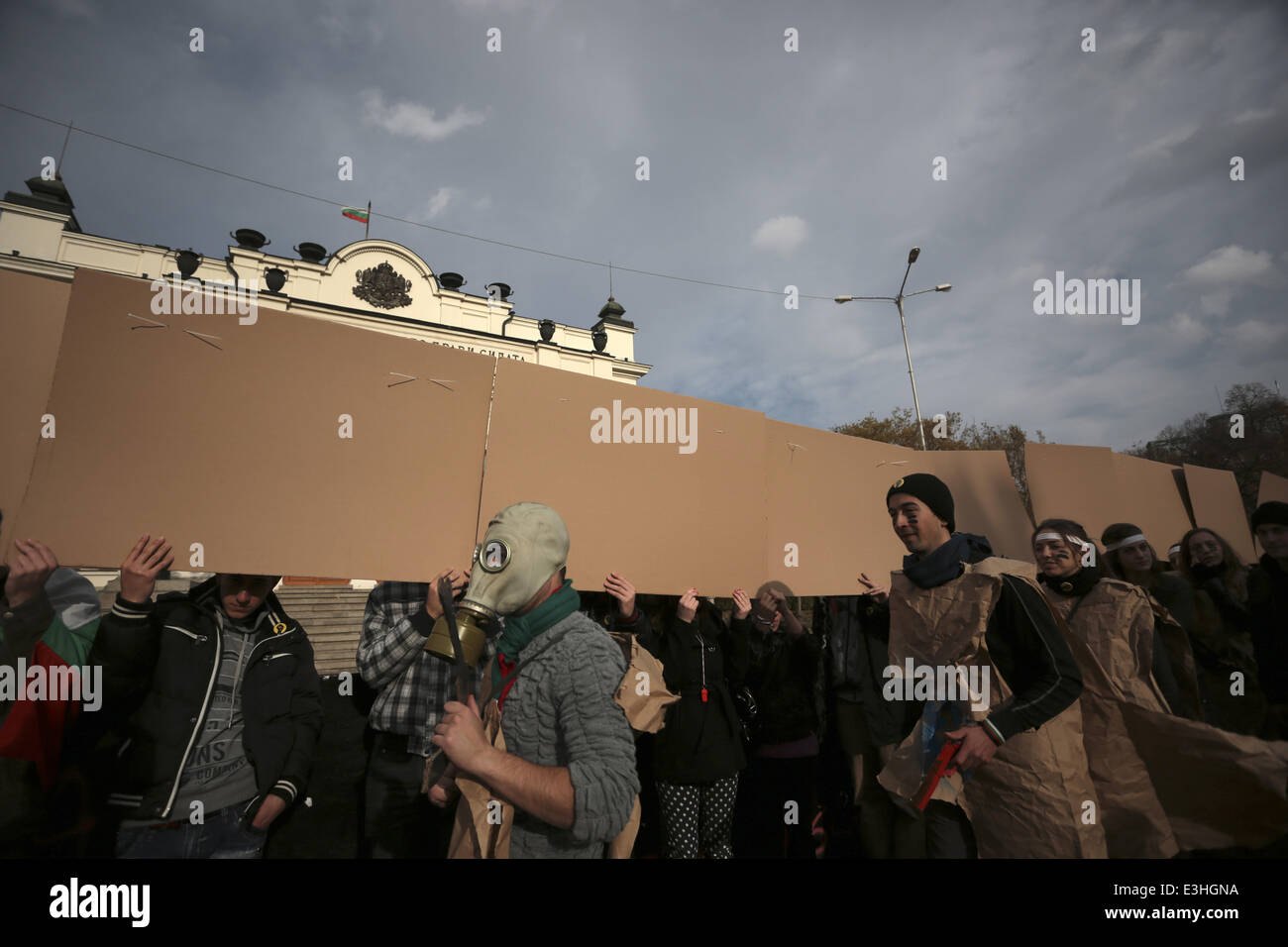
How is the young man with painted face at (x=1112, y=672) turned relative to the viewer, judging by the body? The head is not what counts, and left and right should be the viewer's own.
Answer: facing the viewer and to the left of the viewer

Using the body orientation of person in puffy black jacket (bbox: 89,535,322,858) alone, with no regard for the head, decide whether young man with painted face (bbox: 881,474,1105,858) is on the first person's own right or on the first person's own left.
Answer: on the first person's own left

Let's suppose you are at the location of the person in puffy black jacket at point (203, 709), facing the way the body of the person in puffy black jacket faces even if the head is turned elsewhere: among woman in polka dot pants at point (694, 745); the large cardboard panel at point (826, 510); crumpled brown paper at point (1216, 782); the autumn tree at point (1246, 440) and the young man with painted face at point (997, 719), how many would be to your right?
0

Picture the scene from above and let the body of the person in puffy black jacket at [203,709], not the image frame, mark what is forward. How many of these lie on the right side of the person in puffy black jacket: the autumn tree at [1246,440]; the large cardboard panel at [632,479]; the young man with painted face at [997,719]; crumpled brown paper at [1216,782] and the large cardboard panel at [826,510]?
0

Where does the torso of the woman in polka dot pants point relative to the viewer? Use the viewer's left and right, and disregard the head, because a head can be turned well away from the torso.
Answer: facing the viewer

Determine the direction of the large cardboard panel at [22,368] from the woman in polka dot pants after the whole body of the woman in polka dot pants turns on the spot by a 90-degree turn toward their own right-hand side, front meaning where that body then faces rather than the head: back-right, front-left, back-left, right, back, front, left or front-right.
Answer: front-left

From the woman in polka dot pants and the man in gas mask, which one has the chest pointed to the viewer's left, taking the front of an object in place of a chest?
the man in gas mask

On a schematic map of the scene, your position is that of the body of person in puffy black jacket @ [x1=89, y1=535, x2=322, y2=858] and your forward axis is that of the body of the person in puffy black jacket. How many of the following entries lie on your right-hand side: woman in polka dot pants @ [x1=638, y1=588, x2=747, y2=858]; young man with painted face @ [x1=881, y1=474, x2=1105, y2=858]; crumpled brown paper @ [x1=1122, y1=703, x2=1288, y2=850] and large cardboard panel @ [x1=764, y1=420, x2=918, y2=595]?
0

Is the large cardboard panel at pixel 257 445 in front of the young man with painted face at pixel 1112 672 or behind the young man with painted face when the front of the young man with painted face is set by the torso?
in front

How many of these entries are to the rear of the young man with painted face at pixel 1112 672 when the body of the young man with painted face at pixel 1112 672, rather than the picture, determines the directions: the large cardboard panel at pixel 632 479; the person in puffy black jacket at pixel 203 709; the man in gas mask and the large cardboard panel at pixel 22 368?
0

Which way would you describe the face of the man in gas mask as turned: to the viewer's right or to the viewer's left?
to the viewer's left

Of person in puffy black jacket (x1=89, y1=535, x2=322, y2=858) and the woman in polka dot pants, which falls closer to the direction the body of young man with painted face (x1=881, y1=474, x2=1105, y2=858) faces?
the person in puffy black jacket
